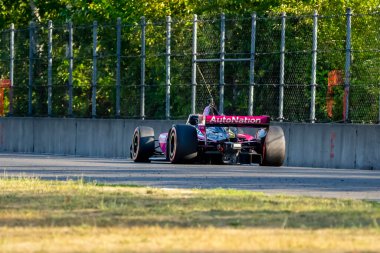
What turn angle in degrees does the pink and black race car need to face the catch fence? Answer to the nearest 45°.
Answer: approximately 45° to its right

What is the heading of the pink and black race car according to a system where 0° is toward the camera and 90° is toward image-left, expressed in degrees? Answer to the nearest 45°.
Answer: approximately 135°
